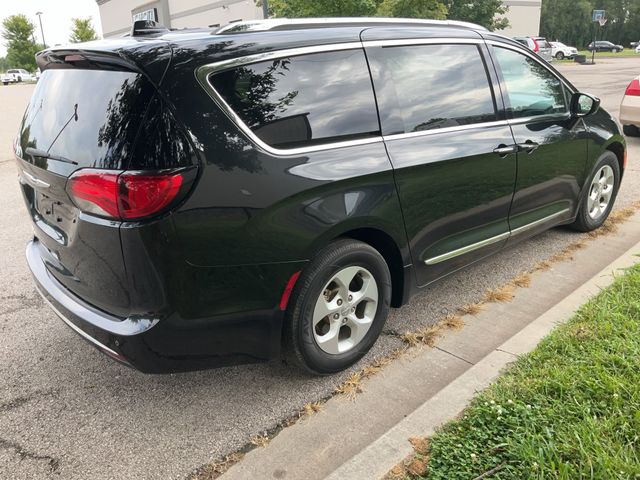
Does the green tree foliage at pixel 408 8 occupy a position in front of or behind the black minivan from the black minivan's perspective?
in front

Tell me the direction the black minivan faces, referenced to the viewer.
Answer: facing away from the viewer and to the right of the viewer

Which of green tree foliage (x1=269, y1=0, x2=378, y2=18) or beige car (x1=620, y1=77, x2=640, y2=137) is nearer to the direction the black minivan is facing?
the beige car

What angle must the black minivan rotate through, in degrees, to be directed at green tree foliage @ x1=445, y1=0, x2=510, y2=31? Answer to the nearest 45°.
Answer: approximately 45° to its left

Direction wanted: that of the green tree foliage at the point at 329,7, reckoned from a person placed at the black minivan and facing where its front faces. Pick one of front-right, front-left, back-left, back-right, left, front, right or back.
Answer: front-left

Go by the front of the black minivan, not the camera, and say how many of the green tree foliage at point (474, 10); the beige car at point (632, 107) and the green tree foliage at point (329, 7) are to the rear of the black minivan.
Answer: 0

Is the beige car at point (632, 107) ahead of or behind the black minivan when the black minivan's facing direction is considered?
ahead

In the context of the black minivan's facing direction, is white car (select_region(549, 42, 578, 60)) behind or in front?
in front
